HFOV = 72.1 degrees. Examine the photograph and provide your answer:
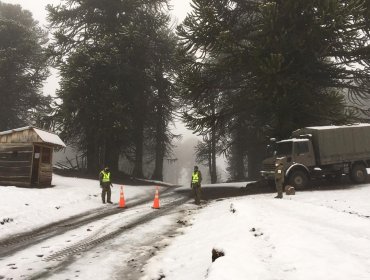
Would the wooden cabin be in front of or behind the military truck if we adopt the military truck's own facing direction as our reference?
in front

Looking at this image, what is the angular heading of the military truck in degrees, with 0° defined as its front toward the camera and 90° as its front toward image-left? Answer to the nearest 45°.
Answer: approximately 45°

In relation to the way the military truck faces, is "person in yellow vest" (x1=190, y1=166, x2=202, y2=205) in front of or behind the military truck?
in front

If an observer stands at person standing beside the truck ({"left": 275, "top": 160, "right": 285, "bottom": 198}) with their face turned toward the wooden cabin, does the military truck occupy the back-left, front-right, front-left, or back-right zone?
back-right

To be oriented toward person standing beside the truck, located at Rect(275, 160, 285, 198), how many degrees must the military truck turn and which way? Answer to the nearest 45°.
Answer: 0° — it already faces them
